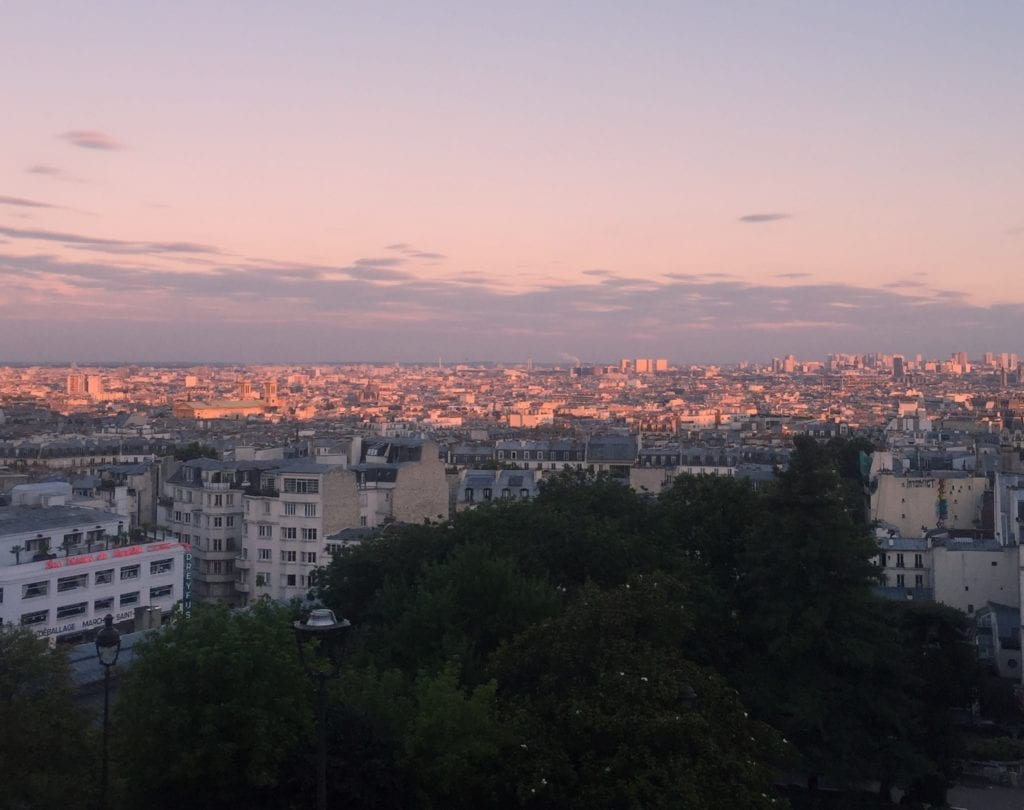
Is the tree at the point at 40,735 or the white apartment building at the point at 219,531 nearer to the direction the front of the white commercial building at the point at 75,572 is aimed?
the tree

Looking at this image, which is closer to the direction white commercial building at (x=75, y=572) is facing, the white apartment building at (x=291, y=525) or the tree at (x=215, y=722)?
the tree

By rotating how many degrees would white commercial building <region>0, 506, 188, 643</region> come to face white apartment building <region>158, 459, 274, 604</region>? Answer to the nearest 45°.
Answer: approximately 90° to its left

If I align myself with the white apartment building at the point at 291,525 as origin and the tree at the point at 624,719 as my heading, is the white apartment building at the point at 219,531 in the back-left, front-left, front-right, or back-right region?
back-right

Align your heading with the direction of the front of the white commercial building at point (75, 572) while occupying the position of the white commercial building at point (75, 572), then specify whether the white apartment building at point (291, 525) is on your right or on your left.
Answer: on your left

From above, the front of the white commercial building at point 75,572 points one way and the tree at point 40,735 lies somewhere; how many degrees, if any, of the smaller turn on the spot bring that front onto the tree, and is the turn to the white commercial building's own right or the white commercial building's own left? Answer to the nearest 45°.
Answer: approximately 45° to the white commercial building's own right

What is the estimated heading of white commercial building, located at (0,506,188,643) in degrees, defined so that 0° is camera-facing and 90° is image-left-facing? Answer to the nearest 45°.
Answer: approximately 315°

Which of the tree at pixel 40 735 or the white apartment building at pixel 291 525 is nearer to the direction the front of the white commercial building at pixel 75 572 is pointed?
the tree
